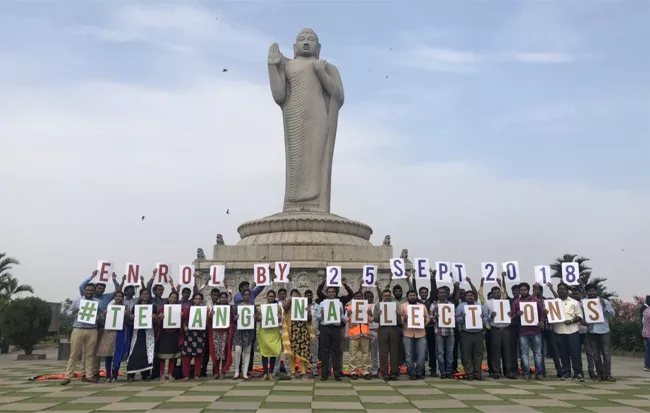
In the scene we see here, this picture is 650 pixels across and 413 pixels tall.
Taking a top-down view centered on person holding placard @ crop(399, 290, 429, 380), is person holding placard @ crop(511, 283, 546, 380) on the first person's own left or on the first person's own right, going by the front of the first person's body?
on the first person's own left

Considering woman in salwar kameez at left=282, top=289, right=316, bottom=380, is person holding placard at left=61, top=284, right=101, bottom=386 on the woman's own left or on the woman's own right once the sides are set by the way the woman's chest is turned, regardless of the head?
on the woman's own right

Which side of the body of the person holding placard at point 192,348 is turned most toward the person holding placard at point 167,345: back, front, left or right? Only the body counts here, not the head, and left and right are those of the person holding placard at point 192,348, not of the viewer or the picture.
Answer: right

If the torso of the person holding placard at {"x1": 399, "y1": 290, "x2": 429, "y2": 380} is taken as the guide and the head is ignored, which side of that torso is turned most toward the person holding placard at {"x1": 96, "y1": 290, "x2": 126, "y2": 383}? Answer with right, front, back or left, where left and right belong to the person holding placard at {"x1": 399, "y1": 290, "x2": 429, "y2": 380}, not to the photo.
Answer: right
